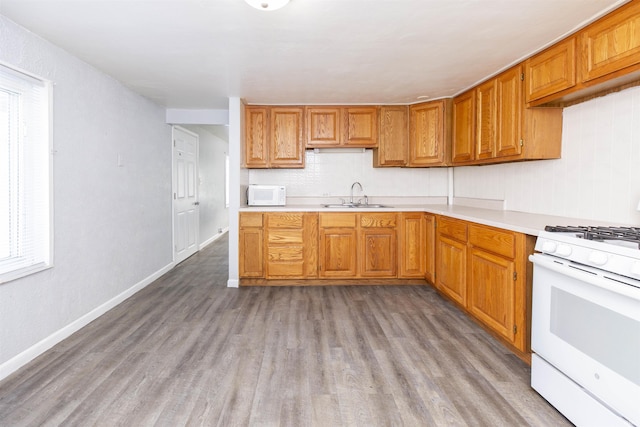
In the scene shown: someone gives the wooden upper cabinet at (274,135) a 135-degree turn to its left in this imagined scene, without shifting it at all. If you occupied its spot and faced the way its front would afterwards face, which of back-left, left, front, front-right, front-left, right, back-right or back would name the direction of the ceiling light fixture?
back-right

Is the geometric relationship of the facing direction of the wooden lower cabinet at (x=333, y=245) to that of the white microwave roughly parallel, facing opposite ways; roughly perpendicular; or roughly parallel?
roughly parallel

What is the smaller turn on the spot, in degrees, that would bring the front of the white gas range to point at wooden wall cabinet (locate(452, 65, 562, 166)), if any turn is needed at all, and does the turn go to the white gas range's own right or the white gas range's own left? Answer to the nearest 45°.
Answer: approximately 135° to the white gas range's own right

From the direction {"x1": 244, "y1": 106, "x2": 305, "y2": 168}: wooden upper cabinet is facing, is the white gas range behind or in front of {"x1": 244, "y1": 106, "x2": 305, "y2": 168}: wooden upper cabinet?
in front

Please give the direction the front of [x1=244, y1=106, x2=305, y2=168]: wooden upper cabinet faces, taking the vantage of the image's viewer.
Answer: facing the viewer

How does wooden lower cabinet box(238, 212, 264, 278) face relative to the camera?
toward the camera

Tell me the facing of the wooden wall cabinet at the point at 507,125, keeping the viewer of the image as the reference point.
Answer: facing the viewer and to the left of the viewer

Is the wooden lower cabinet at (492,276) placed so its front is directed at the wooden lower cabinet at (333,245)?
no

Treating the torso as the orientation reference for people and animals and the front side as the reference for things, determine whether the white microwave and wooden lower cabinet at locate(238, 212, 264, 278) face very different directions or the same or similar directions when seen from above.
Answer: same or similar directions

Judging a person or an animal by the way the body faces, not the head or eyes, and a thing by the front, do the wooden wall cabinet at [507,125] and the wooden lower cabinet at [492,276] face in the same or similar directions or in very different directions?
same or similar directions

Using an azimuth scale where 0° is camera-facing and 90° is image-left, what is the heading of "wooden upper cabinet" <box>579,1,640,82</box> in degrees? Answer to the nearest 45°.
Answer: approximately 45°

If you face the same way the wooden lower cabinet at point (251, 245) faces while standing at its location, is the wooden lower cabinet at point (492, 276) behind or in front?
in front
